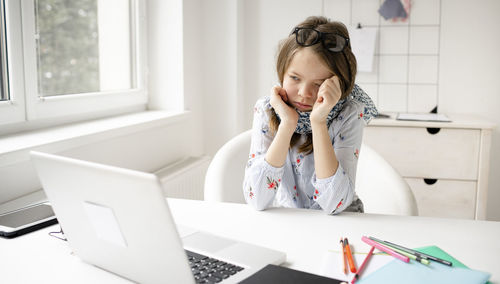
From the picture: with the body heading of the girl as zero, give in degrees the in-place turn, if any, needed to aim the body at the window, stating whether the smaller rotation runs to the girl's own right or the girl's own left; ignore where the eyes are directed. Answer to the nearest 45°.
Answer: approximately 135° to the girl's own right

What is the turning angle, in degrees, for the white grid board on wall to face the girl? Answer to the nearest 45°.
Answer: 0° — it already faces them

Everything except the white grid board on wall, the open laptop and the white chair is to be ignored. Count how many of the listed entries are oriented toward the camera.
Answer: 2

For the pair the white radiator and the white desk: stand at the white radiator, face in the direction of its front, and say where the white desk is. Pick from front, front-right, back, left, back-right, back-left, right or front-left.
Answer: front-right

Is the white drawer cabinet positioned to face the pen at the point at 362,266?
yes

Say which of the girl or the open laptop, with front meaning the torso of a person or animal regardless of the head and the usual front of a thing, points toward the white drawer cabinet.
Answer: the open laptop
